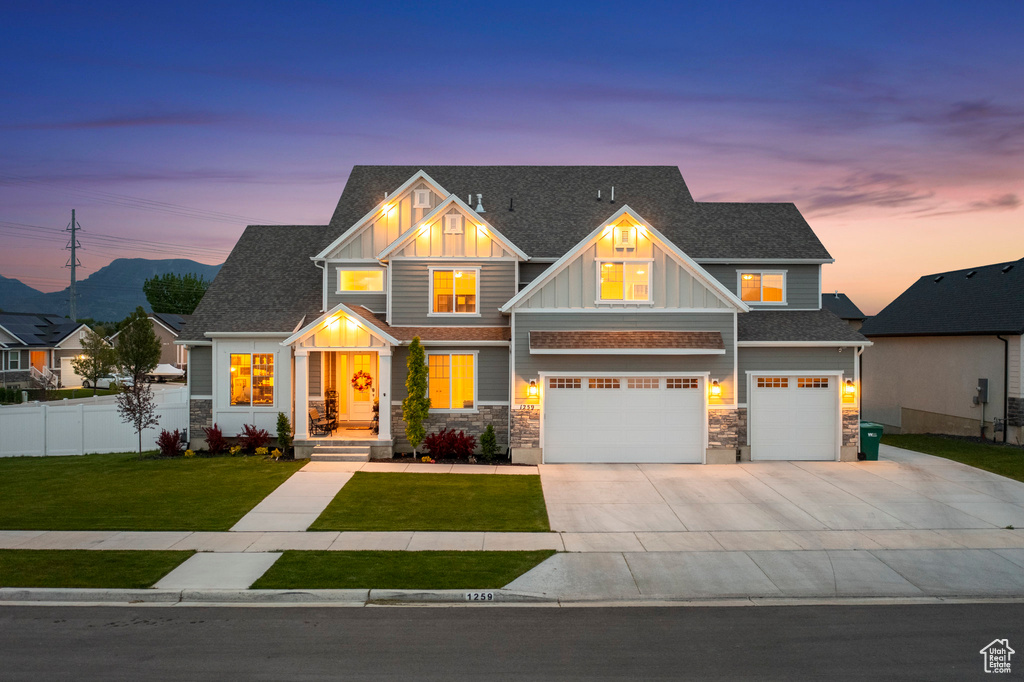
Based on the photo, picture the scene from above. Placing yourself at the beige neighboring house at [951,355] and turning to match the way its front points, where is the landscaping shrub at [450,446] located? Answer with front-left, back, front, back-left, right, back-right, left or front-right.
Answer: right

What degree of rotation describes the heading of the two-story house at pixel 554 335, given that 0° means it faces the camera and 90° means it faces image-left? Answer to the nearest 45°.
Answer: approximately 0°

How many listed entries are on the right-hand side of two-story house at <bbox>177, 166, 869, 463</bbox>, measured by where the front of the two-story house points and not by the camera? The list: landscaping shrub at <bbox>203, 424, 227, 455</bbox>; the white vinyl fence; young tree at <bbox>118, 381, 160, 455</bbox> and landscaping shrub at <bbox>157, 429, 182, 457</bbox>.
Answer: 4

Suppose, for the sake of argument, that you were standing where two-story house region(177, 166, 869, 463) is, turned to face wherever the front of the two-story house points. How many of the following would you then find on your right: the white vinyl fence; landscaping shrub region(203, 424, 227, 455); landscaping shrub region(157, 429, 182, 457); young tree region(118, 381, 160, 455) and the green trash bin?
4

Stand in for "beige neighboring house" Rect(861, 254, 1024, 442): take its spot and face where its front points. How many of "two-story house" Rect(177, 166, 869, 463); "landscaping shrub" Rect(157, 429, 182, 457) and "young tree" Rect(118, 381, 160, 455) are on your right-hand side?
3

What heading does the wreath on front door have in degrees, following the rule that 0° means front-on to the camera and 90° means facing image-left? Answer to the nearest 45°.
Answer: approximately 0°

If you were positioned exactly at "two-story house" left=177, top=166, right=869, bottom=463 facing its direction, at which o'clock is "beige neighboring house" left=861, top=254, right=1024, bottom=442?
The beige neighboring house is roughly at 8 o'clock from the two-story house.

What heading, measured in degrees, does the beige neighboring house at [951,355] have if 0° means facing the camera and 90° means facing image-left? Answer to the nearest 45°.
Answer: approximately 315°

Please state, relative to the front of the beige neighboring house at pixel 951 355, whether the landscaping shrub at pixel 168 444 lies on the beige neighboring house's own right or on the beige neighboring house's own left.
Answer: on the beige neighboring house's own right
